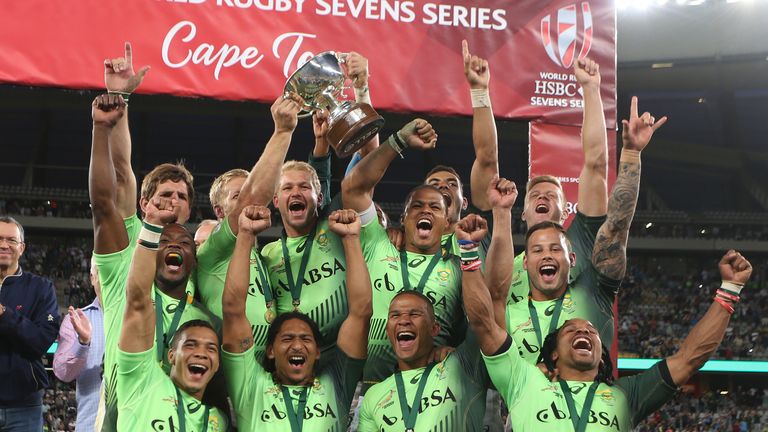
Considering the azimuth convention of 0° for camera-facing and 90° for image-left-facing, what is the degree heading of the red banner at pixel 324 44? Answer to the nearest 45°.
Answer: approximately 0°
